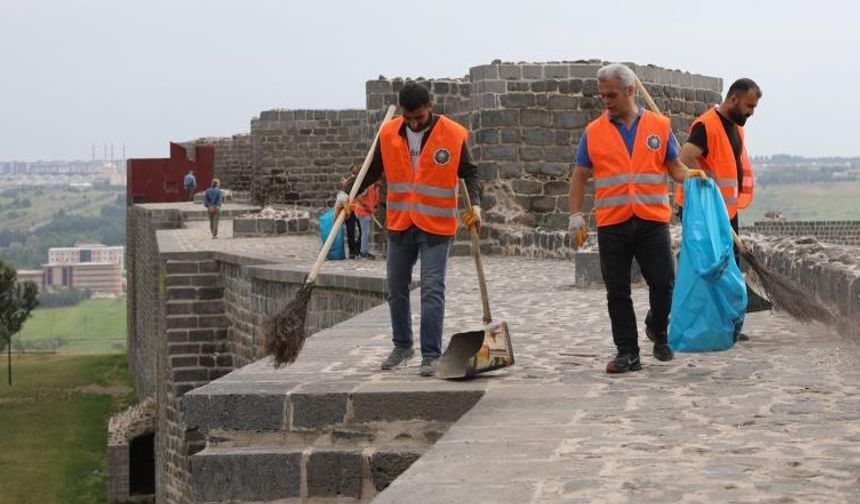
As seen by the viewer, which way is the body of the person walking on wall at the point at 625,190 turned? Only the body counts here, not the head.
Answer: toward the camera

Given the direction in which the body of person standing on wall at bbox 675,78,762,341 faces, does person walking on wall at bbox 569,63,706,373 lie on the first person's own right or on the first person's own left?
on the first person's own right

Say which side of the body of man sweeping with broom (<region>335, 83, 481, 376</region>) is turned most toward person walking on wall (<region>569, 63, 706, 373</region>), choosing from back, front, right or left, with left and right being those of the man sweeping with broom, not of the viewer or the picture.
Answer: left

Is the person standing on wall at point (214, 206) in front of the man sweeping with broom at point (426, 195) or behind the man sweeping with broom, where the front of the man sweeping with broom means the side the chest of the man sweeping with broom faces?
behind

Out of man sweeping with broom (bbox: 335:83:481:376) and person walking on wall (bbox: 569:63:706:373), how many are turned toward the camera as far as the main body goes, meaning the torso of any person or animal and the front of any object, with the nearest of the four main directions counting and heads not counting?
2

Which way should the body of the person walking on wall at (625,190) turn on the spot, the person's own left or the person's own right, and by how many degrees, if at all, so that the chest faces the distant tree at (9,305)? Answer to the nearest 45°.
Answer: approximately 135° to the person's own right

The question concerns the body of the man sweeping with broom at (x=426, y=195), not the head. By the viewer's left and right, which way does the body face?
facing the viewer

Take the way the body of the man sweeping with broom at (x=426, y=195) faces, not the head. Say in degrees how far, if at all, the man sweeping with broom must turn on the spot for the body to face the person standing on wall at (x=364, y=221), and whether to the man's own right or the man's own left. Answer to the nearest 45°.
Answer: approximately 180°
